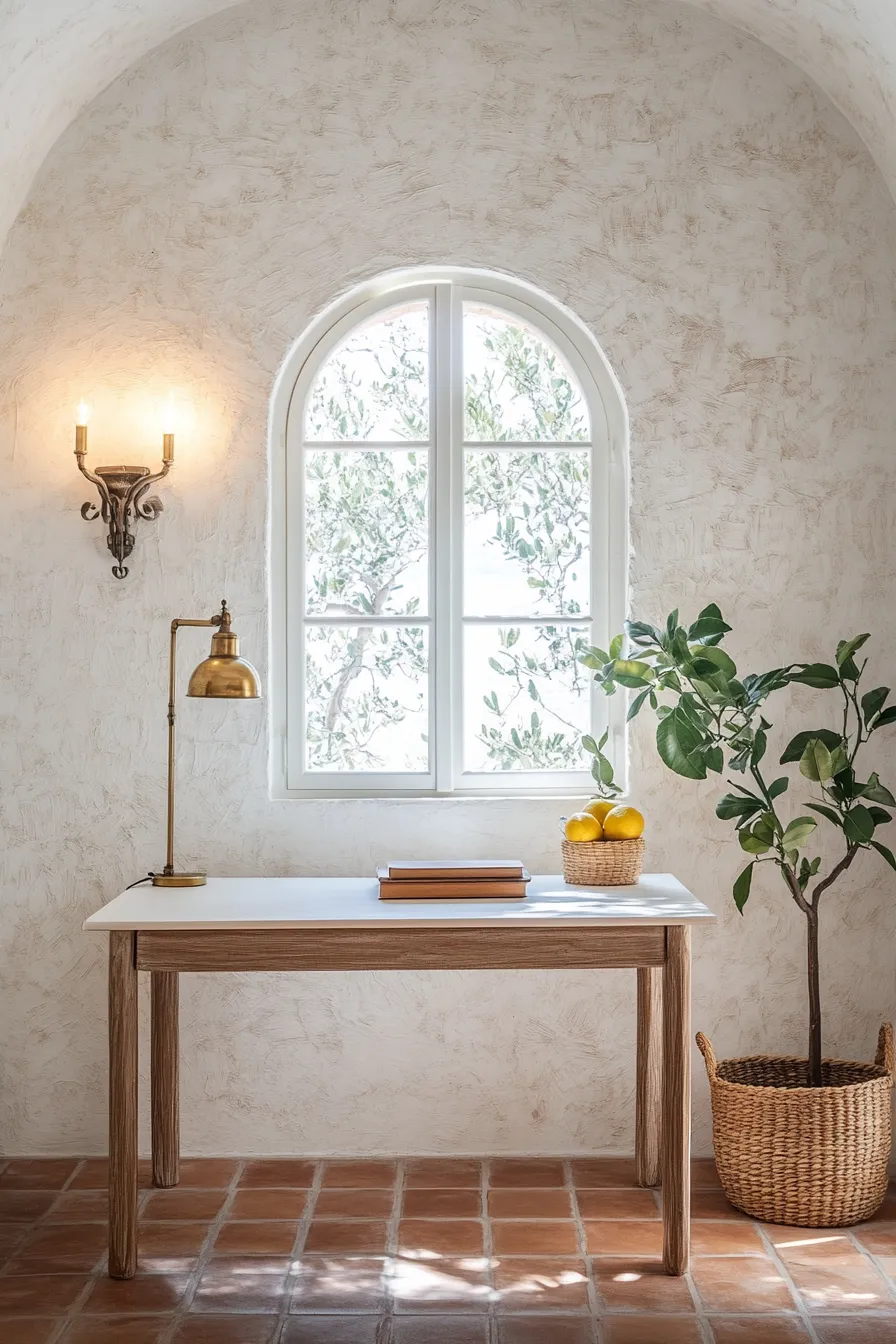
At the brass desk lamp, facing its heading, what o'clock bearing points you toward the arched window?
The arched window is roughly at 11 o'clock from the brass desk lamp.

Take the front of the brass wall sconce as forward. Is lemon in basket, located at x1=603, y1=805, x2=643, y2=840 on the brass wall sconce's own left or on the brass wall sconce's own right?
on the brass wall sconce's own left

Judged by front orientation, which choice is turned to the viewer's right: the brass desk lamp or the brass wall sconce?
the brass desk lamp

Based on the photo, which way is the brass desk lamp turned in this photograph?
to the viewer's right

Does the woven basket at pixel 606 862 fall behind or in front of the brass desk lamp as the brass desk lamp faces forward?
in front

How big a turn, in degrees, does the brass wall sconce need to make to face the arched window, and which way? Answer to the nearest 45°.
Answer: approximately 90° to its left

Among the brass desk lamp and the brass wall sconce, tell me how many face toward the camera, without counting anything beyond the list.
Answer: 1

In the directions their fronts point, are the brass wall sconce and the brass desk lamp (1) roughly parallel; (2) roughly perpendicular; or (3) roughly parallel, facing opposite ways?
roughly perpendicular

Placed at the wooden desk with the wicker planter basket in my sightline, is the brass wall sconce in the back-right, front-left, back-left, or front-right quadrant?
back-left

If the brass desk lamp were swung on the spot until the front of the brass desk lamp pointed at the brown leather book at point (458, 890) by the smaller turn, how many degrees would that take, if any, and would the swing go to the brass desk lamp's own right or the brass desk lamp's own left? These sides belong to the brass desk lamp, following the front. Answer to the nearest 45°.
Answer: approximately 45° to the brass desk lamp's own right

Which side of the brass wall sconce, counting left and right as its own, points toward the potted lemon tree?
left

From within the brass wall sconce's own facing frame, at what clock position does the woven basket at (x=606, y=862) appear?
The woven basket is roughly at 10 o'clock from the brass wall sconce.

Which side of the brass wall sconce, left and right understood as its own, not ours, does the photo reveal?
front
